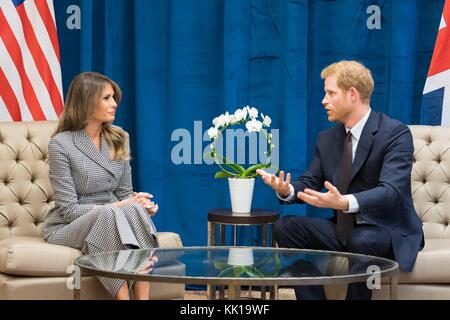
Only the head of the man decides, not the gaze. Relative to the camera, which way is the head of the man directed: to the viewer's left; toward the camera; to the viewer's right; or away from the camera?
to the viewer's left

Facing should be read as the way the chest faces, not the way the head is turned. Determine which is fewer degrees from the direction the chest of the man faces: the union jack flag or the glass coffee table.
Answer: the glass coffee table

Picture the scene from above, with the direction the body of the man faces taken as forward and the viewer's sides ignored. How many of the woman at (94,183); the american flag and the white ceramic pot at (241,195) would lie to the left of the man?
0

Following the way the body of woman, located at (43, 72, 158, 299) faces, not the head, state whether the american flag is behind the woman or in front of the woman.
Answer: behind

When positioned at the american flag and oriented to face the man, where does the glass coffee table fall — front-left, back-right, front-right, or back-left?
front-right

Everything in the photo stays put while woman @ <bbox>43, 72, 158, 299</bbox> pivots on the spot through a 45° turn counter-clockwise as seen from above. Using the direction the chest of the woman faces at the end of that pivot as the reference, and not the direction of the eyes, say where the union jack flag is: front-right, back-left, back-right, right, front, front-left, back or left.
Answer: front

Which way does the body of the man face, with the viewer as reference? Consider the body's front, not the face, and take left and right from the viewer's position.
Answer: facing the viewer and to the left of the viewer

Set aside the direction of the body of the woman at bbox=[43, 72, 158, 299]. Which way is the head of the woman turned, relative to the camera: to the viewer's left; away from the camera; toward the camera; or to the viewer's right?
to the viewer's right

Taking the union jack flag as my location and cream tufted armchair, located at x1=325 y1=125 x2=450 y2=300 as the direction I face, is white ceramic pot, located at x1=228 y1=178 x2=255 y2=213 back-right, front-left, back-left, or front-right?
front-right

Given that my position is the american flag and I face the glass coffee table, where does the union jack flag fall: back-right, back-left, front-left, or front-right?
front-left

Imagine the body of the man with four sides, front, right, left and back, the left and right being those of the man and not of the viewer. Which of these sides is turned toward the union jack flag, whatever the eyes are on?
back

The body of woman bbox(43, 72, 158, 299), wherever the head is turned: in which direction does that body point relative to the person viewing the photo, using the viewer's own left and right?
facing the viewer and to the right of the viewer

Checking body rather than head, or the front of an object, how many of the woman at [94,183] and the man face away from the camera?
0

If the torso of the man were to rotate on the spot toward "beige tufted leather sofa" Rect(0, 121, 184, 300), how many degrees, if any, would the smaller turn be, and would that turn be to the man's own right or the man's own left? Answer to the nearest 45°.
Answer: approximately 45° to the man's own right

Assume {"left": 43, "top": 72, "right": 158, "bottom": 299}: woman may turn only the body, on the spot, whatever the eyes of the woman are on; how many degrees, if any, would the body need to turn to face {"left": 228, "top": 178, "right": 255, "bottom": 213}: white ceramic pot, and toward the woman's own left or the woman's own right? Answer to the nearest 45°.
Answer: approximately 45° to the woman's own left
